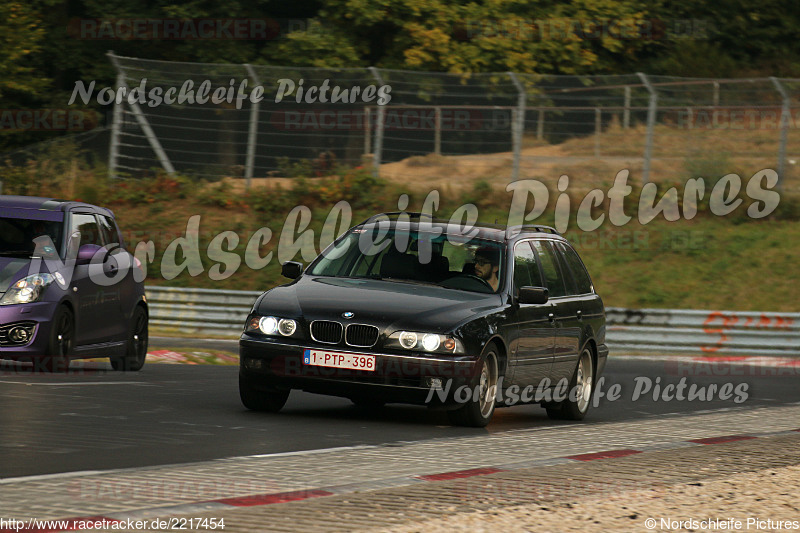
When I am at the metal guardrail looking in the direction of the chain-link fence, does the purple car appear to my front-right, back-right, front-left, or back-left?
back-left

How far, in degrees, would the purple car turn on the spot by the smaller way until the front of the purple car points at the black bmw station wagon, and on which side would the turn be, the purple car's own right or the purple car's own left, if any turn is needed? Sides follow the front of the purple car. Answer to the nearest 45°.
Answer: approximately 90° to the purple car's own left

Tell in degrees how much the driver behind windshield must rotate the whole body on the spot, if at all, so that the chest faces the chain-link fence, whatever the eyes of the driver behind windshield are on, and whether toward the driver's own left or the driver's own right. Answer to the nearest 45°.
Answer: approximately 135° to the driver's own right

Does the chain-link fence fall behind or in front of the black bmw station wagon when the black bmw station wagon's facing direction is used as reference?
behind

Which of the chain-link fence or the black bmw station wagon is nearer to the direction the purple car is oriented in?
the black bmw station wagon

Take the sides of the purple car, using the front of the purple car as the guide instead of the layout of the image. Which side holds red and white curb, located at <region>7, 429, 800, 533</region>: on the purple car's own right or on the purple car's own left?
on the purple car's own left

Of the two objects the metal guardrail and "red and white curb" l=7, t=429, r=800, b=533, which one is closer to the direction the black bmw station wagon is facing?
the red and white curb

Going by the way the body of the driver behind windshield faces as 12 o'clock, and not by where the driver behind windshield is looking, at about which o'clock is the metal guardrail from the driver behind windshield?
The metal guardrail is roughly at 5 o'clock from the driver behind windshield.

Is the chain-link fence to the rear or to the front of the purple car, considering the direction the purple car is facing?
to the rear

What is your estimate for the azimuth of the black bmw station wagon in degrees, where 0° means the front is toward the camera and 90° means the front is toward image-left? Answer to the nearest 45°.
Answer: approximately 45°

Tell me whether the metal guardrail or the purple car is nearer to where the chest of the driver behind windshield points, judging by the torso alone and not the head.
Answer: the purple car

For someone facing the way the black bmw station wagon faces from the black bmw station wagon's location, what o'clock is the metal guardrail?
The metal guardrail is roughly at 5 o'clock from the black bmw station wagon.

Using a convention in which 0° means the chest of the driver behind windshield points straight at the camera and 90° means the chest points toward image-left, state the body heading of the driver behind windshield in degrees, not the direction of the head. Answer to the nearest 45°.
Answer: approximately 45°

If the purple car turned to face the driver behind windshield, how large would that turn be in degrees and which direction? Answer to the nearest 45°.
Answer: approximately 90° to its left
